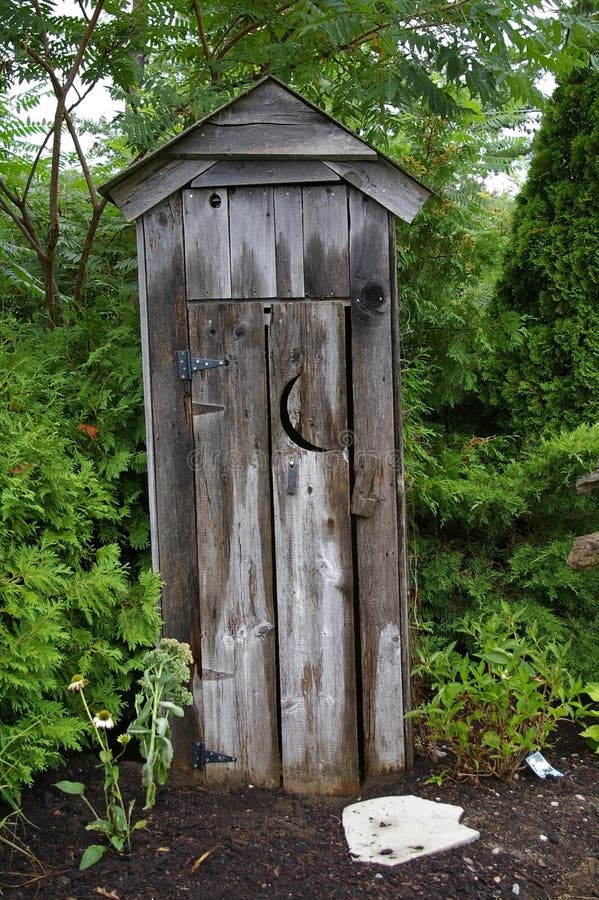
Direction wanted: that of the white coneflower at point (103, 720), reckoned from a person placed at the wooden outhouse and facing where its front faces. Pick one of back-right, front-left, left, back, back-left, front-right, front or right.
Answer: front-right

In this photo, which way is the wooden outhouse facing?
toward the camera

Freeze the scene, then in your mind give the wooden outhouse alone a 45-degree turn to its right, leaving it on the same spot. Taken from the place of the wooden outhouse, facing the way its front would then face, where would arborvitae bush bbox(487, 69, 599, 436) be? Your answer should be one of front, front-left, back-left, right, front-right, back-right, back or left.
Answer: back

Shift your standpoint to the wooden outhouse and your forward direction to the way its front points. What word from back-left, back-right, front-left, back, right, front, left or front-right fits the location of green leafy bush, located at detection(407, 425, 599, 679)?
back-left

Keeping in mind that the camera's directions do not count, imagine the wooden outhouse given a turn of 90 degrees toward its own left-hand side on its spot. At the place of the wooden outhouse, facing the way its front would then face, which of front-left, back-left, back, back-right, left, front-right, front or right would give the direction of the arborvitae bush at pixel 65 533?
back
